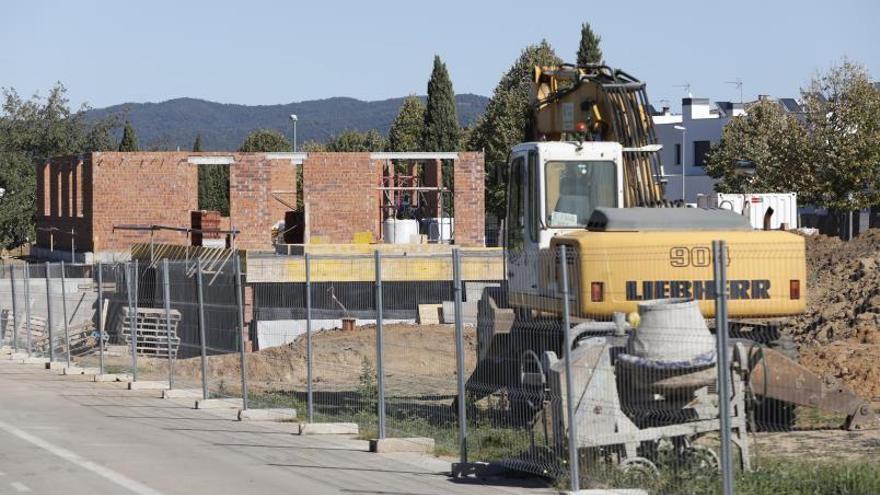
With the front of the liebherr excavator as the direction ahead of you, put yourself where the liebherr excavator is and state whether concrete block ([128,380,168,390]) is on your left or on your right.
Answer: on your left

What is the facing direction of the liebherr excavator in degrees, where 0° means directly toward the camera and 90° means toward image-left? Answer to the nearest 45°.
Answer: approximately 180°

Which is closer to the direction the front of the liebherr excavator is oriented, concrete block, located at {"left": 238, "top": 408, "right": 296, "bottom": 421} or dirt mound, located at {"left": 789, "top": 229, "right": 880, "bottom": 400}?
the dirt mound

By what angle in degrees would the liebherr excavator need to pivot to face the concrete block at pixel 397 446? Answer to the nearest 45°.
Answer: approximately 90° to its left

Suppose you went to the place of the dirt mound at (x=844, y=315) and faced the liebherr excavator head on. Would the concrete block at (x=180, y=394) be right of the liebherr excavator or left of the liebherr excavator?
right

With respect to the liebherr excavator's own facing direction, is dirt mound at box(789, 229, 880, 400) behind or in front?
in front
